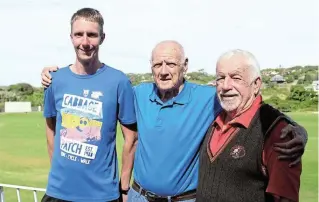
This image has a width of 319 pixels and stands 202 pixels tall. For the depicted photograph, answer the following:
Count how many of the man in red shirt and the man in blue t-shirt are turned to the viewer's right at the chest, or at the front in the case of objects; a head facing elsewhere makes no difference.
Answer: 0

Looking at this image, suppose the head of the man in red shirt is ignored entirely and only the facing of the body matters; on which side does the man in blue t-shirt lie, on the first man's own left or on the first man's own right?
on the first man's own right

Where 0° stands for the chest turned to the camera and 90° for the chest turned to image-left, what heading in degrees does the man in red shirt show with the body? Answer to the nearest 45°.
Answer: approximately 45°

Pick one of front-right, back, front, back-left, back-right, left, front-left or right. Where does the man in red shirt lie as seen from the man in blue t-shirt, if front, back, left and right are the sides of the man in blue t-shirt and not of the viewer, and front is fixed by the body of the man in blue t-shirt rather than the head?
front-left

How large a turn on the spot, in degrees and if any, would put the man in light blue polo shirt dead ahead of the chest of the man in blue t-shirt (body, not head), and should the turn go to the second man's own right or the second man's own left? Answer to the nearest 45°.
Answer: approximately 90° to the second man's own left

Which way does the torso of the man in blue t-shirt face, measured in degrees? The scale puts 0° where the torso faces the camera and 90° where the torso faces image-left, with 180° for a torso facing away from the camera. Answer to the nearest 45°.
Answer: approximately 0°
